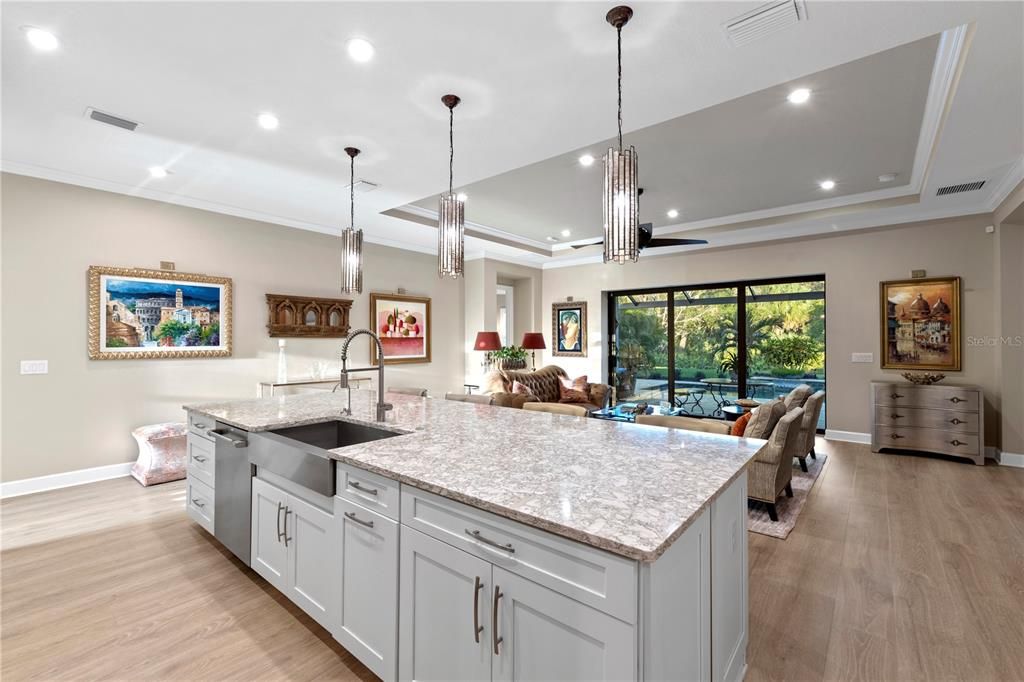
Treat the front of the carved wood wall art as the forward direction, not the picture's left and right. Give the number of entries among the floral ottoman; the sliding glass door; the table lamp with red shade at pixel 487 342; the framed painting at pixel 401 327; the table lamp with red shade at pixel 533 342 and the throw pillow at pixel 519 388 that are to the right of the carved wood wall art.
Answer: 1

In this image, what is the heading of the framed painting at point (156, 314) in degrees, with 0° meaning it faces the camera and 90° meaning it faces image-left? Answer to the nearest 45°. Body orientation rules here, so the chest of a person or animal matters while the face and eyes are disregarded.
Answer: approximately 315°

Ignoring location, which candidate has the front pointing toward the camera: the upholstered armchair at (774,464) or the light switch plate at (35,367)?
the light switch plate

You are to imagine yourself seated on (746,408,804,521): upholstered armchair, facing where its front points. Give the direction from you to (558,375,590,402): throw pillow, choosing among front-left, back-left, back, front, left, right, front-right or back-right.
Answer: front

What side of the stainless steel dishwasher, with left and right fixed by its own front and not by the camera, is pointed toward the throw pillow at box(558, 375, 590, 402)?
back

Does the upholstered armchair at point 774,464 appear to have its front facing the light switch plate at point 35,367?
no

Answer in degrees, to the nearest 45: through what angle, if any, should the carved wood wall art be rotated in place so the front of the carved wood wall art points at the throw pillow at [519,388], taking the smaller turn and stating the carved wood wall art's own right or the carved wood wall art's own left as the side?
approximately 45° to the carved wood wall art's own left

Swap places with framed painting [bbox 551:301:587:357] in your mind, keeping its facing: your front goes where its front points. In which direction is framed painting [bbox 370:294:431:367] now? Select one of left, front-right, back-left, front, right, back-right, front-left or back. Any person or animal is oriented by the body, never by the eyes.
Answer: front

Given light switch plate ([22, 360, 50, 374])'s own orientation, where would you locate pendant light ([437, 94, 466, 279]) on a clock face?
The pendant light is roughly at 11 o'clock from the light switch plate.

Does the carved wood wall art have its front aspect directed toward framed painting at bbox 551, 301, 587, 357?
no

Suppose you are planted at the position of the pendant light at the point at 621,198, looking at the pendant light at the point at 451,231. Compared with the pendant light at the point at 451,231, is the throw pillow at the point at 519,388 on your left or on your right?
right

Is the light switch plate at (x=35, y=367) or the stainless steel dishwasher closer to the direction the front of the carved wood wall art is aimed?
the stainless steel dishwasher

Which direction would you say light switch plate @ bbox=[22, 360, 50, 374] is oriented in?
toward the camera

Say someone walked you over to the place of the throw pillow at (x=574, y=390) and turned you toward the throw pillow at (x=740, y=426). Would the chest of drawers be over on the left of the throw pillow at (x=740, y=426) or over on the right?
left

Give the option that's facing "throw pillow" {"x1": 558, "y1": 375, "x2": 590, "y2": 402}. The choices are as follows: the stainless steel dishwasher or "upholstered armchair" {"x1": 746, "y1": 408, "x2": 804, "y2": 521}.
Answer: the upholstered armchair

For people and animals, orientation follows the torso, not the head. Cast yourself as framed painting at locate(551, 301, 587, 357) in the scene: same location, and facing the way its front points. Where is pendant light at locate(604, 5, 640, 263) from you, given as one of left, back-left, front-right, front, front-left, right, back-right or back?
front-left

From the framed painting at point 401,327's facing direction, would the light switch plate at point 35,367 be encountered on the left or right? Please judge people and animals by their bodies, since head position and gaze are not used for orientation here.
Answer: on its right

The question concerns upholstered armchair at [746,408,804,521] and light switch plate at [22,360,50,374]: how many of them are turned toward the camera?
1

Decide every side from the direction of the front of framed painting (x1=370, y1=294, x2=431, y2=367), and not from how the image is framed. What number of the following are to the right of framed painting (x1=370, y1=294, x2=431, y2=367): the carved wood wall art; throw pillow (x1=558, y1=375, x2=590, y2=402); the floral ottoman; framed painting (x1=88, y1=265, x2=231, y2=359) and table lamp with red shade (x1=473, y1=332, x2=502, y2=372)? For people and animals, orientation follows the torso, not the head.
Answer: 3
